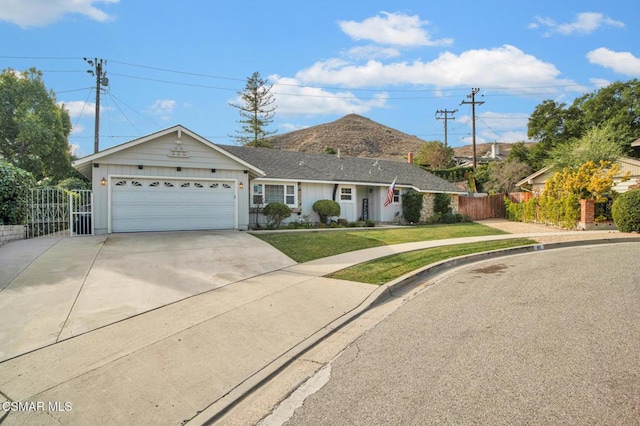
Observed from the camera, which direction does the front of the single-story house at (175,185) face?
facing the viewer

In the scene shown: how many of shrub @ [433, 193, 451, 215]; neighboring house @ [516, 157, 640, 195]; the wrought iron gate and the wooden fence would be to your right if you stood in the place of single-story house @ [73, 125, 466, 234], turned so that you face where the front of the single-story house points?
1

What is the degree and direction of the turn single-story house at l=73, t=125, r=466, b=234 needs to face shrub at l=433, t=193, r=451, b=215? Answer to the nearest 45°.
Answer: approximately 135° to its left

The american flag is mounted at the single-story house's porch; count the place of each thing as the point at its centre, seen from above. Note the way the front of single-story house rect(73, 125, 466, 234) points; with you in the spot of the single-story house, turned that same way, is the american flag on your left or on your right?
on your left

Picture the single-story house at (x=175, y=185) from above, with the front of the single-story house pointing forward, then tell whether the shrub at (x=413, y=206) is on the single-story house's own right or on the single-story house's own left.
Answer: on the single-story house's own left

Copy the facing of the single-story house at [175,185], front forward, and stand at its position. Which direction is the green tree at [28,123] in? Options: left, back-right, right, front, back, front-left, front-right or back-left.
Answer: back-right

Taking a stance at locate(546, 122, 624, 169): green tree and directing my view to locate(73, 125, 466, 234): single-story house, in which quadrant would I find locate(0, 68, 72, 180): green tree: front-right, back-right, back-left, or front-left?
front-right

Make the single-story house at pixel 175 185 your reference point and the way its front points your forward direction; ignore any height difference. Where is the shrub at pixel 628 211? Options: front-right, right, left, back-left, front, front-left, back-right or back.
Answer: left

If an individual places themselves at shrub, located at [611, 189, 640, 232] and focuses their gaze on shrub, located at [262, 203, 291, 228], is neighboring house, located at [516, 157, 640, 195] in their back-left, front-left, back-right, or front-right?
back-right

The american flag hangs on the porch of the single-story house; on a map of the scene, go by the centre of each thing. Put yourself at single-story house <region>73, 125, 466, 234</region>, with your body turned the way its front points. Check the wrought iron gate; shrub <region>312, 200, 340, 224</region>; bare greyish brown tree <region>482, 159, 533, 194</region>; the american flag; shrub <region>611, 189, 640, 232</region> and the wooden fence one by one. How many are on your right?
1

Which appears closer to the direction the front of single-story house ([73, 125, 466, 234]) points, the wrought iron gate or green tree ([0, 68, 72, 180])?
the wrought iron gate
